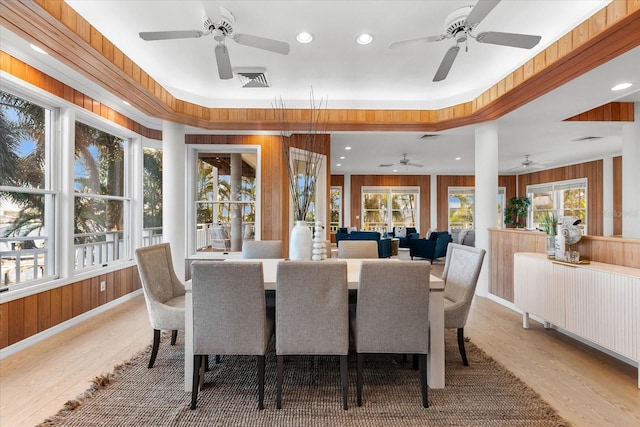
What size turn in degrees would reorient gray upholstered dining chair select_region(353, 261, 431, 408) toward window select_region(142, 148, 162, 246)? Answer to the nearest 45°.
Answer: approximately 45° to its left

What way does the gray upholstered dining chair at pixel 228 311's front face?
away from the camera

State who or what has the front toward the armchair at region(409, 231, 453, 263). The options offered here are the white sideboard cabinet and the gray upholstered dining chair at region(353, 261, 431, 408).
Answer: the gray upholstered dining chair

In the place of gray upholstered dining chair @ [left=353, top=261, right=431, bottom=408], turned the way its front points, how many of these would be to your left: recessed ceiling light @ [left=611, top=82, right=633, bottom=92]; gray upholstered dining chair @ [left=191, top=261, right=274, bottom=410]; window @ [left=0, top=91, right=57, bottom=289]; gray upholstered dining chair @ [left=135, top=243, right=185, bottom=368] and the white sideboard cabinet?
3

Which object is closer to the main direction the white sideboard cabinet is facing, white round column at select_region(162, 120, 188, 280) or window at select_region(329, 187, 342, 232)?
the white round column

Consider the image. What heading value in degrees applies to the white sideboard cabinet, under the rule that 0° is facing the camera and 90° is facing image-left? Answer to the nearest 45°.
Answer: approximately 45°

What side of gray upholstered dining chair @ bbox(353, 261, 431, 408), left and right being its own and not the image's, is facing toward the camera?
back

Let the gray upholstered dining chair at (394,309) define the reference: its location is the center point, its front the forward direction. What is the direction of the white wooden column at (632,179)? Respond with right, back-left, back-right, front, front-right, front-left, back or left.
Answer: front-right

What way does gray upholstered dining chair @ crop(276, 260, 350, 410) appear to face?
away from the camera

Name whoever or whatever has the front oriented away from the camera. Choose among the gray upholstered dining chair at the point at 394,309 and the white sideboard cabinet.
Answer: the gray upholstered dining chair

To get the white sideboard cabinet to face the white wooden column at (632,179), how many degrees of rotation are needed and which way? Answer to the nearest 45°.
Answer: approximately 135° to its right

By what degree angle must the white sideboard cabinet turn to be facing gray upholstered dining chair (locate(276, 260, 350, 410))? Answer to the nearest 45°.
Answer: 0° — it already faces it
